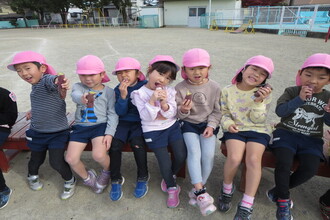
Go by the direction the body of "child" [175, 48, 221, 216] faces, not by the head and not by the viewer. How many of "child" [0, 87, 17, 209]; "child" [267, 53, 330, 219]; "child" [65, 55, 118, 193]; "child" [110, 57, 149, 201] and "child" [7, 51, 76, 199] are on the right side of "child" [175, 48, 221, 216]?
4

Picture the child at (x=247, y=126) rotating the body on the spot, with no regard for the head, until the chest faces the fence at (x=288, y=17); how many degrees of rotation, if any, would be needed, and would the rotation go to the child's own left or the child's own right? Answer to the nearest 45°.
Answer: approximately 180°

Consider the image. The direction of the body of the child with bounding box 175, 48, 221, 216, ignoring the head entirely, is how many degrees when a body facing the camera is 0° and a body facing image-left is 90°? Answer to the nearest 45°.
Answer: approximately 0°

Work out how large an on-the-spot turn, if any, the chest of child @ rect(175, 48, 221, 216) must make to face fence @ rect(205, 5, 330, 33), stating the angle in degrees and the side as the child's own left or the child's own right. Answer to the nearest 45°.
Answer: approximately 180°

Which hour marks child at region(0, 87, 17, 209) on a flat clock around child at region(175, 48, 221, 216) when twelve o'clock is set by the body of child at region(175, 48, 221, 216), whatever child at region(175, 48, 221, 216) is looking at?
child at region(0, 87, 17, 209) is roughly at 3 o'clock from child at region(175, 48, 221, 216).

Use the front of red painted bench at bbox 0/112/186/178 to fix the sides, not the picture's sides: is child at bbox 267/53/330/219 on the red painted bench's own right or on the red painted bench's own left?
on the red painted bench's own left

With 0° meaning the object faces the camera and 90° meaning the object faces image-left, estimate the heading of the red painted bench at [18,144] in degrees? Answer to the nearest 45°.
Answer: approximately 0°
